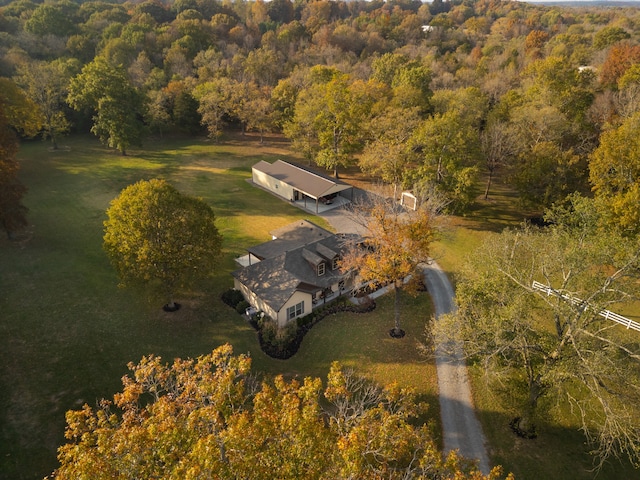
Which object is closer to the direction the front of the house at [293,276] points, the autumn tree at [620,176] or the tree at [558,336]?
the tree

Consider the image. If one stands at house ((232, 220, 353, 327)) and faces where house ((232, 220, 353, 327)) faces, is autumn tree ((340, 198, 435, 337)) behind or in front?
in front

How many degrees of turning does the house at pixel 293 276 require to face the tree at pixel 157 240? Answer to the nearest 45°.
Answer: approximately 135° to its right

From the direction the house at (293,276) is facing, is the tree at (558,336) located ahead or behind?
ahead

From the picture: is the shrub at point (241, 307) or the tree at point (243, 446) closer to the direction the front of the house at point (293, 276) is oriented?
the tree

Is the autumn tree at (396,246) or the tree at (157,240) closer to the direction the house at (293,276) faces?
the autumn tree

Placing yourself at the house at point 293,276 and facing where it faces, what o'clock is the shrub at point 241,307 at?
The shrub is roughly at 4 o'clock from the house.

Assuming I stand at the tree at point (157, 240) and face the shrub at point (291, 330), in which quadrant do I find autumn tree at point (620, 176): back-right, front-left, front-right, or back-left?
front-left

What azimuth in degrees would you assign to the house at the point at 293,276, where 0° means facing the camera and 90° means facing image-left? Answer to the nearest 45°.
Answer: approximately 315°

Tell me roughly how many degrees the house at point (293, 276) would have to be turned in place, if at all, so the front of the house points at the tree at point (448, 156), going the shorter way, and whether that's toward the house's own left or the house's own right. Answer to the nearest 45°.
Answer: approximately 90° to the house's own left

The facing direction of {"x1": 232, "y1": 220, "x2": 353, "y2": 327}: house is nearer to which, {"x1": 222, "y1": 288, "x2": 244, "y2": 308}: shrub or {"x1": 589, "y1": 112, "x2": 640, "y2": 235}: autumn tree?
the autumn tree

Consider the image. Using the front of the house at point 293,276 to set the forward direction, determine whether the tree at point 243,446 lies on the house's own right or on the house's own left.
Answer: on the house's own right

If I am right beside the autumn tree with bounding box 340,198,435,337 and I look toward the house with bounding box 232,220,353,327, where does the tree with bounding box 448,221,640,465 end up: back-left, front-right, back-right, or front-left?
back-left
